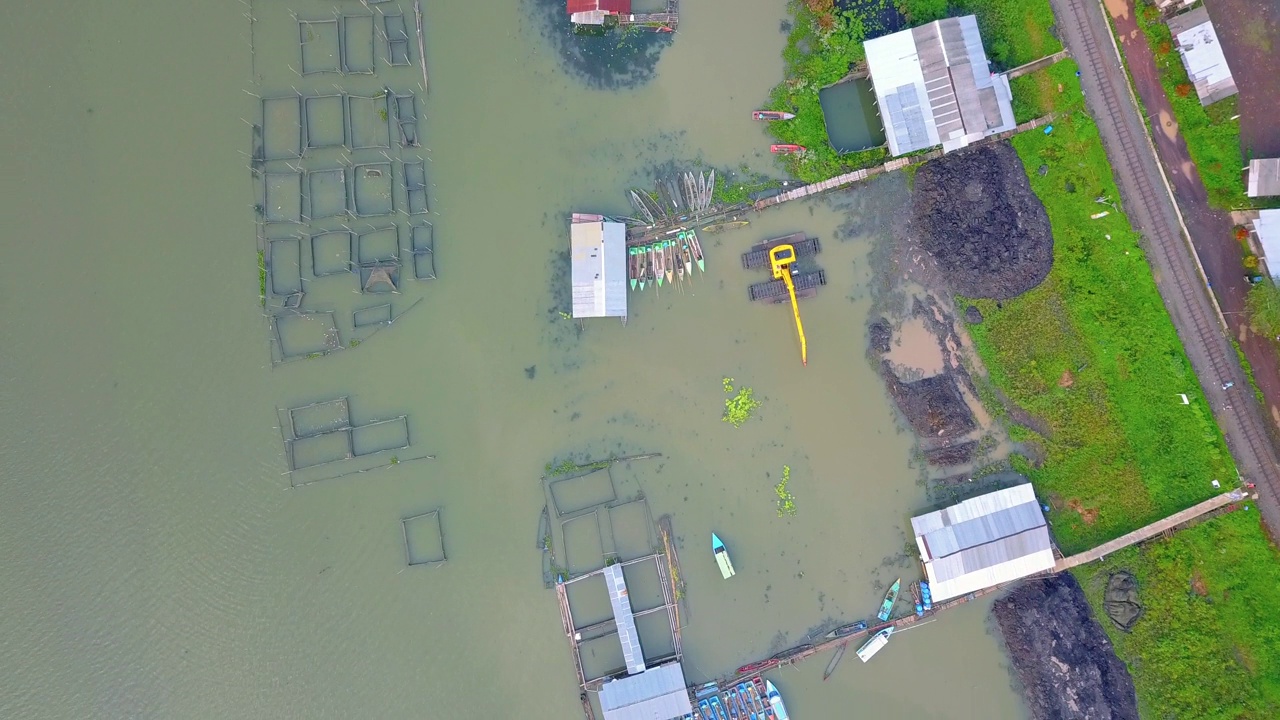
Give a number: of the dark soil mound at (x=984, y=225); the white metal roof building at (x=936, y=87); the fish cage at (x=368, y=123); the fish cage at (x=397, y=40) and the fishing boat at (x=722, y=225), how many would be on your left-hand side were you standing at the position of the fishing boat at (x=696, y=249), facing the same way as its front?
3

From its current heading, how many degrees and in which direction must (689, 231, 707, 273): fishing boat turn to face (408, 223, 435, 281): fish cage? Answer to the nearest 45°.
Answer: approximately 90° to its right

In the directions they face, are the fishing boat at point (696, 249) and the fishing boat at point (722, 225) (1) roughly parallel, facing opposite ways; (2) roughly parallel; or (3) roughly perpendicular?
roughly perpendicular

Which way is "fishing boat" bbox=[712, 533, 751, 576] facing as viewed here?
away from the camera

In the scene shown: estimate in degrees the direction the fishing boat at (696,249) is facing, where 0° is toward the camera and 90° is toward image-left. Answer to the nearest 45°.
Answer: approximately 0°
